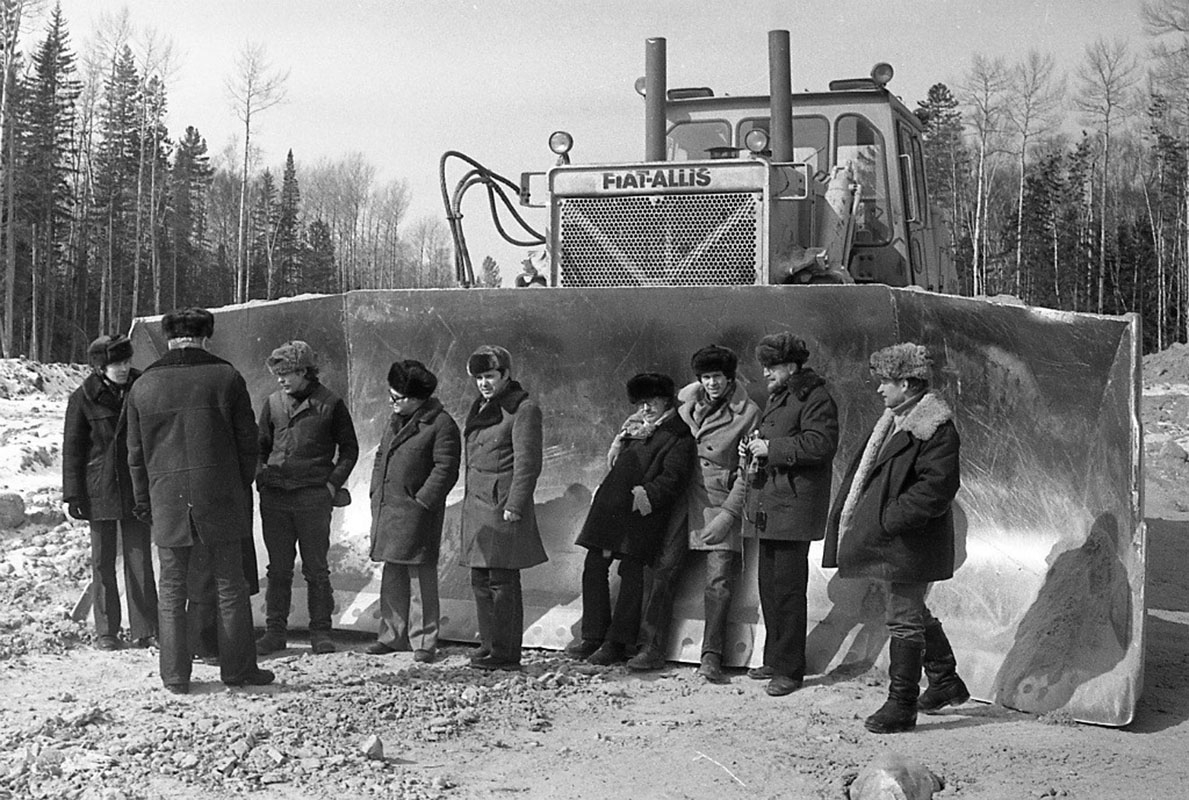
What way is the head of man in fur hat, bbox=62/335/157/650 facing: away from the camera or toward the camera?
toward the camera

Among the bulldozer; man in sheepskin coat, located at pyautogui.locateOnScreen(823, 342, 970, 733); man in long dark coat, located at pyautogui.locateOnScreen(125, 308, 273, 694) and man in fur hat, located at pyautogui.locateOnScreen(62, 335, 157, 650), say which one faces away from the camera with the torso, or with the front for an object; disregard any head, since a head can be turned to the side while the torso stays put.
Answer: the man in long dark coat

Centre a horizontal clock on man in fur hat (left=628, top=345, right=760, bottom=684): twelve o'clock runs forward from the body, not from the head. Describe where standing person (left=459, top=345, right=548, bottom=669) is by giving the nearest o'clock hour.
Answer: The standing person is roughly at 3 o'clock from the man in fur hat.

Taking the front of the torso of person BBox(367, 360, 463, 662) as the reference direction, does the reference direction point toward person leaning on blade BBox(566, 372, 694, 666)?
no

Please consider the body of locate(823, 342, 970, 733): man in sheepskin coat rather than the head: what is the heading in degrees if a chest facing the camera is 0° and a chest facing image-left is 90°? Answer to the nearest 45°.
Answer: approximately 90°

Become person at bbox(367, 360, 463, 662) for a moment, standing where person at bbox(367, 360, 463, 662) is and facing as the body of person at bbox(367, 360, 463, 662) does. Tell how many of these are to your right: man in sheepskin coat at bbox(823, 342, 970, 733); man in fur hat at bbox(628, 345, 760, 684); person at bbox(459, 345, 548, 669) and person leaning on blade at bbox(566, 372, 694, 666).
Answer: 0

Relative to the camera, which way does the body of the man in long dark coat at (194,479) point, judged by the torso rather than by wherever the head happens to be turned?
away from the camera

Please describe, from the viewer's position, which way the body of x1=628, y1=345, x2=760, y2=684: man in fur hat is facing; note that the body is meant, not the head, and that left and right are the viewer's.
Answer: facing the viewer

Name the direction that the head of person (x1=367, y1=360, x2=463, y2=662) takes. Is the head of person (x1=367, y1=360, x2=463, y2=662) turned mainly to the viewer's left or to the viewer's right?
to the viewer's left

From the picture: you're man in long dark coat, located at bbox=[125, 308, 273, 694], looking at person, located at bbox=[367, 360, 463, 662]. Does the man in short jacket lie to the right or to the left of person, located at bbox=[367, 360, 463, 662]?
left

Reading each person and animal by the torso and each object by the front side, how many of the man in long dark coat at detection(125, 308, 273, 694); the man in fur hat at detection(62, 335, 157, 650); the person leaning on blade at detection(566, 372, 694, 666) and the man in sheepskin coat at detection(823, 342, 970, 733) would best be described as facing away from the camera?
1

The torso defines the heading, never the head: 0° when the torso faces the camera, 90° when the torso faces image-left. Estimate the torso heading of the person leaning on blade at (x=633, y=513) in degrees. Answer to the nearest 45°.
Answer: approximately 45°

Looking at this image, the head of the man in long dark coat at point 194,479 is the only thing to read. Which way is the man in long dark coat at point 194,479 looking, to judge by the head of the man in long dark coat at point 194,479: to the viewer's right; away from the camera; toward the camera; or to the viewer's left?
away from the camera
